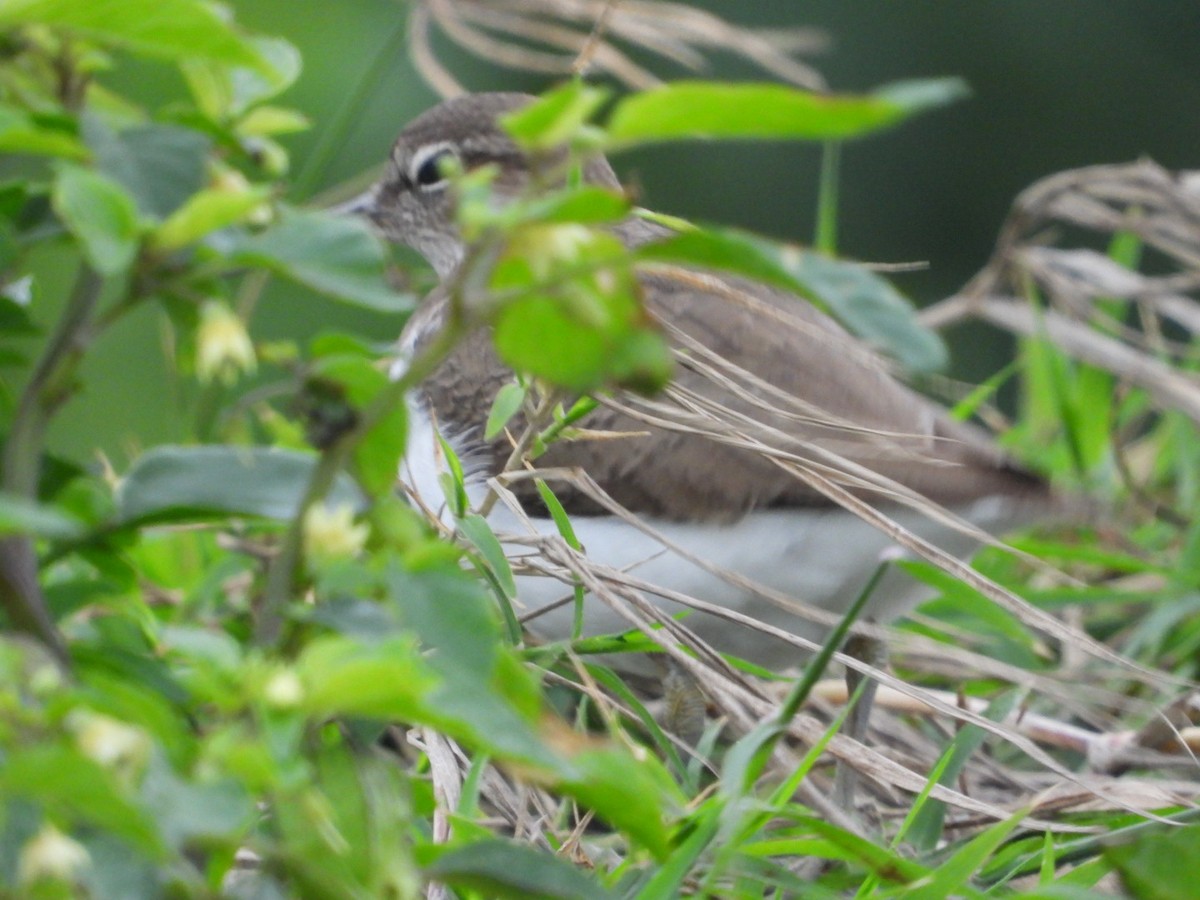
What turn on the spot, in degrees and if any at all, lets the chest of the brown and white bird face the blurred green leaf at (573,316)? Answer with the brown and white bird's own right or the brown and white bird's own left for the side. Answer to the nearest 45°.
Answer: approximately 90° to the brown and white bird's own left

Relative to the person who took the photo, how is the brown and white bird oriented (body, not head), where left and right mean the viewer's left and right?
facing to the left of the viewer

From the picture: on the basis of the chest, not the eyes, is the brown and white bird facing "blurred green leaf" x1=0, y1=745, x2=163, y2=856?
no

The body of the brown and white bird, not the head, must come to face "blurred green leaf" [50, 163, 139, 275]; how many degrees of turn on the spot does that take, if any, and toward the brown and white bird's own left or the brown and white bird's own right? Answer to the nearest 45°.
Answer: approximately 90° to the brown and white bird's own left

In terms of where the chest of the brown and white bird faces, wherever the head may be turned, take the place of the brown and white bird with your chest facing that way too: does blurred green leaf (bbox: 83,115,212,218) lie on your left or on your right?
on your left

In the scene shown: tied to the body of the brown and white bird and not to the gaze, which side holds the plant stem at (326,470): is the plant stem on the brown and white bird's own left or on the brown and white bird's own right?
on the brown and white bird's own left

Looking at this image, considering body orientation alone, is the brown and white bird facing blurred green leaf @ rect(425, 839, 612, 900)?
no

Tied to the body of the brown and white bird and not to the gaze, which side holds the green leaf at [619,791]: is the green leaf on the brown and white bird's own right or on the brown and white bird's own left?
on the brown and white bird's own left

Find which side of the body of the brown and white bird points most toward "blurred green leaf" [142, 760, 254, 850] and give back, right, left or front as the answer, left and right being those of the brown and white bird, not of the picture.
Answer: left

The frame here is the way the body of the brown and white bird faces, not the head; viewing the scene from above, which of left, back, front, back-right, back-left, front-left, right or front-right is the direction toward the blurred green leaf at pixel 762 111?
left

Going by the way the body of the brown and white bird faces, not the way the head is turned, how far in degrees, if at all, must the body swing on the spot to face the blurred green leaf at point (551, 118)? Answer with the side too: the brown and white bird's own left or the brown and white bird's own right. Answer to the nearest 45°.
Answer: approximately 90° to the brown and white bird's own left

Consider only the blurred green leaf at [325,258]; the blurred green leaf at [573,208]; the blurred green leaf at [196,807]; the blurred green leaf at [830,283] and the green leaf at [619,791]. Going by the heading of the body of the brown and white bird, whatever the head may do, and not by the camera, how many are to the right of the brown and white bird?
0
